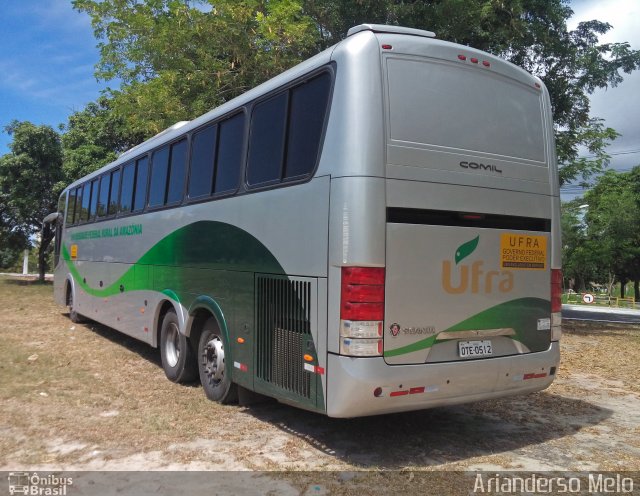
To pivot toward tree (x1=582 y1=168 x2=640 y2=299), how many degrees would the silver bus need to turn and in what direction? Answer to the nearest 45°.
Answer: approximately 90° to its right

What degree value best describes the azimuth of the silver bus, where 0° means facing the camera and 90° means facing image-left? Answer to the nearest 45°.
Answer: approximately 135°

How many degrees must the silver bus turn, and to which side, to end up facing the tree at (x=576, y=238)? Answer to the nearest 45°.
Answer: approximately 90° to its right

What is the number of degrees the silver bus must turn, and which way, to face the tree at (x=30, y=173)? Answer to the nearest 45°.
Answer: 0° — it already faces it
